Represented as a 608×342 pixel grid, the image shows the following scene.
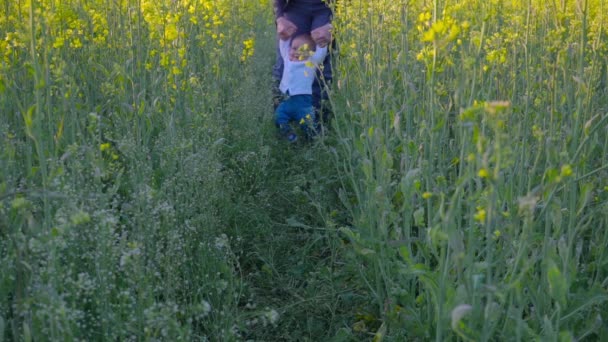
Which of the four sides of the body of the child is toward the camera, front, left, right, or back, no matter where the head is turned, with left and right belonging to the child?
front
